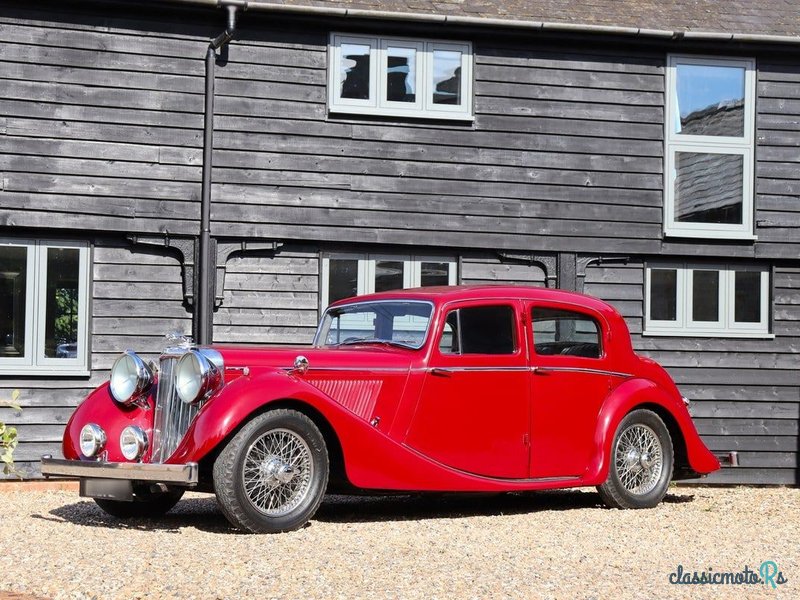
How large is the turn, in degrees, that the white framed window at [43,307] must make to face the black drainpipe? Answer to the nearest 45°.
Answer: approximately 90° to its left

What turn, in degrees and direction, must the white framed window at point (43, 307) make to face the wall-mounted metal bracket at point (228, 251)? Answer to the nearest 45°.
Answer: approximately 90° to its left

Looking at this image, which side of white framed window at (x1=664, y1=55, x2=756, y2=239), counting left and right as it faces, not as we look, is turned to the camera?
front

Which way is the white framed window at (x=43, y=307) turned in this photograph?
toward the camera

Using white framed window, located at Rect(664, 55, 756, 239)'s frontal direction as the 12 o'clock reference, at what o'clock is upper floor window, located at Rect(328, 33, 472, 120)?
The upper floor window is roughly at 2 o'clock from the white framed window.

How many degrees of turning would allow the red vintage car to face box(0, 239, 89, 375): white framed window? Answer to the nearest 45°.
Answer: approximately 90° to its right

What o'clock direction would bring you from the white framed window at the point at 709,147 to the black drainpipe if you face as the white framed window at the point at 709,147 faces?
The black drainpipe is roughly at 2 o'clock from the white framed window.

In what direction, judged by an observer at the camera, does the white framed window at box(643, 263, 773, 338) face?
facing the viewer

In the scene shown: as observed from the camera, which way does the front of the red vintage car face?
facing the viewer and to the left of the viewer

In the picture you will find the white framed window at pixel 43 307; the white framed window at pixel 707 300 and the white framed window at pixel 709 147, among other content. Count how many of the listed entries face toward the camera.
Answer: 3

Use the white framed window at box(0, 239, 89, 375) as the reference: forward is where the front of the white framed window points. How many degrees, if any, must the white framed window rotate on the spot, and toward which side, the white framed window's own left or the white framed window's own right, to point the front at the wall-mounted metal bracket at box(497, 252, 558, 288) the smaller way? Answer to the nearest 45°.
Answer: approximately 90° to the white framed window's own left

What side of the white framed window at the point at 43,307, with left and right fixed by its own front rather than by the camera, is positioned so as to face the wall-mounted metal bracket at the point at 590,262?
left

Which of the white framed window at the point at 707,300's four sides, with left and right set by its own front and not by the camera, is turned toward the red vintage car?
front

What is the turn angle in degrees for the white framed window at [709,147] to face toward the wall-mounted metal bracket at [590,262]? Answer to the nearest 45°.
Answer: approximately 45° to its right

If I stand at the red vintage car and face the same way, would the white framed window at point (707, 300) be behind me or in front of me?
behind

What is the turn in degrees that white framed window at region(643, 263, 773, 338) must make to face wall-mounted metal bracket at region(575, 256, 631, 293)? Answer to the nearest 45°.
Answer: approximately 45° to its right
